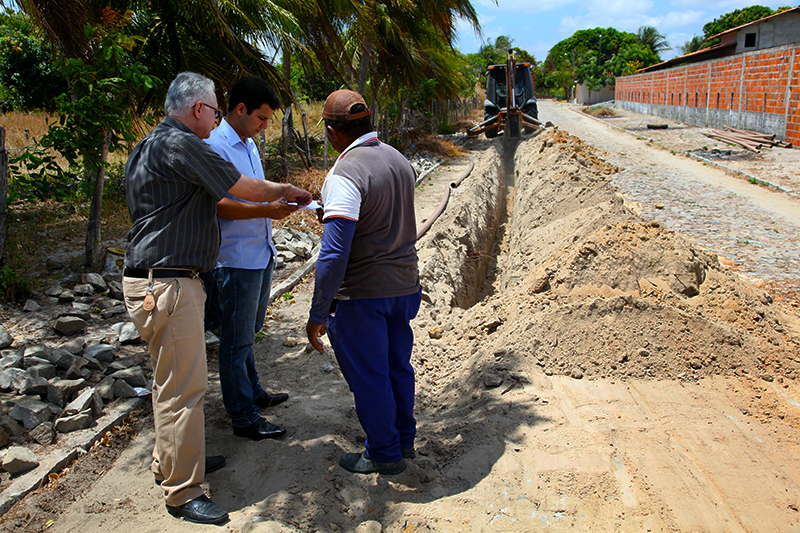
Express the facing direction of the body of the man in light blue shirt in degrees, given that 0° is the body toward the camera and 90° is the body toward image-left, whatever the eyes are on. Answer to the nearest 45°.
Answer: approximately 270°

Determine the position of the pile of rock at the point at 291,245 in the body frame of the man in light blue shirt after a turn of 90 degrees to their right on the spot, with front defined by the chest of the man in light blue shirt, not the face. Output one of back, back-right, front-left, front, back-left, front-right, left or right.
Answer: back

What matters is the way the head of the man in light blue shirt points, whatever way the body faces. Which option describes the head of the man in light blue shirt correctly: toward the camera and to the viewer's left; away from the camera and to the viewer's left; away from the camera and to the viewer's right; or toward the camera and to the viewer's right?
toward the camera and to the viewer's right

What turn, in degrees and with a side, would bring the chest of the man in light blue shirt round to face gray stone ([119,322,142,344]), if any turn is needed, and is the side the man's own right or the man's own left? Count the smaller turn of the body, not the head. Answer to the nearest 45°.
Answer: approximately 135° to the man's own left

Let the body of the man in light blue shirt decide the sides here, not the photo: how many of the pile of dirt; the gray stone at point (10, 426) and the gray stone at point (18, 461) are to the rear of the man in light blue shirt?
2

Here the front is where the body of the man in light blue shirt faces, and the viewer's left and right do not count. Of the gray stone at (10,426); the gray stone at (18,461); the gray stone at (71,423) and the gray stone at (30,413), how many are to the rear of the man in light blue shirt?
4

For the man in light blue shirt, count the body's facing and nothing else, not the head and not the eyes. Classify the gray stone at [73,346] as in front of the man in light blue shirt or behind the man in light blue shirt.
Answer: behind

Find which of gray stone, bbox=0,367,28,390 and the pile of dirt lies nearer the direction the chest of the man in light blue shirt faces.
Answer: the pile of dirt
